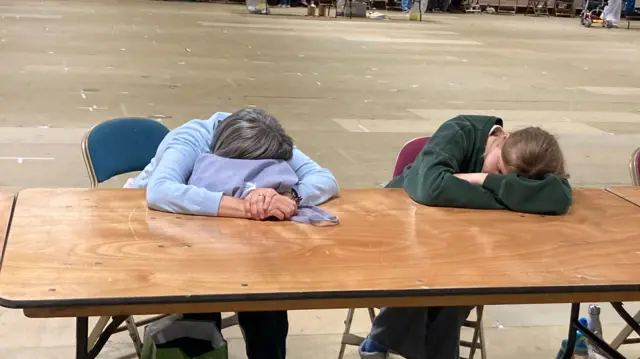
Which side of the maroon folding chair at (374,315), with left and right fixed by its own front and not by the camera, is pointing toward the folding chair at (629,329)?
left

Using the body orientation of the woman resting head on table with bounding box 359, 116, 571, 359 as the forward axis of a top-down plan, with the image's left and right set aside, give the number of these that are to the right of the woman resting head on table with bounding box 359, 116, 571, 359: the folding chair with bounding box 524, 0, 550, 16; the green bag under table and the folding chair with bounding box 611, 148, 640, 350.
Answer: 1

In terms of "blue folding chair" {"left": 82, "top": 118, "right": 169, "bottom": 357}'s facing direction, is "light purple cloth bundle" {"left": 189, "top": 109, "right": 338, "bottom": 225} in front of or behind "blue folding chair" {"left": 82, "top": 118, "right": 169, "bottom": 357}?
in front

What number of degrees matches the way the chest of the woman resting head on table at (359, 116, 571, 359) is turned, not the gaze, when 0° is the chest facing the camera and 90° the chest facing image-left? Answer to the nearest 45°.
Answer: approximately 315°

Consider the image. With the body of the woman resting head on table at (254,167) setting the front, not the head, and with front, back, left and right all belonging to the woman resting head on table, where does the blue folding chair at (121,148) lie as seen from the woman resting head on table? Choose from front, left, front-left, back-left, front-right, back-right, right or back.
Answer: back-right

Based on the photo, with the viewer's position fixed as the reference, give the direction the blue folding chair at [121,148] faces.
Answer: facing the viewer and to the right of the viewer

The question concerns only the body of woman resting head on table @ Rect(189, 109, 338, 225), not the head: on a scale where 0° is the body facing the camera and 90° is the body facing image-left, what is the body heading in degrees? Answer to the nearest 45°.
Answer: approximately 0°

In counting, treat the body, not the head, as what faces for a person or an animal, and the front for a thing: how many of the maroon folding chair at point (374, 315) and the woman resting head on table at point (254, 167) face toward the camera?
2

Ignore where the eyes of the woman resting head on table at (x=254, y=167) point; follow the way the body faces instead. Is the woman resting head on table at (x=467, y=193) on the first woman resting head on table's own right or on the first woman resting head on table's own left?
on the first woman resting head on table's own left

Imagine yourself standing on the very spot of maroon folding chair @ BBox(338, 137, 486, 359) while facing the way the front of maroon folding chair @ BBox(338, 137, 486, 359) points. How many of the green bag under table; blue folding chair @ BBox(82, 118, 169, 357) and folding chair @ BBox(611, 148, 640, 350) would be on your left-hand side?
1

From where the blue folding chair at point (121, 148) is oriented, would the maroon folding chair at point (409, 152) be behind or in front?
in front

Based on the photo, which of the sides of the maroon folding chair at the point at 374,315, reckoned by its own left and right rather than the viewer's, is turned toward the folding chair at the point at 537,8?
back

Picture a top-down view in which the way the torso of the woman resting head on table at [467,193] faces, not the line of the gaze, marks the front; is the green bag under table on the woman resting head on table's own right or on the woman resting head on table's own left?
on the woman resting head on table's own right

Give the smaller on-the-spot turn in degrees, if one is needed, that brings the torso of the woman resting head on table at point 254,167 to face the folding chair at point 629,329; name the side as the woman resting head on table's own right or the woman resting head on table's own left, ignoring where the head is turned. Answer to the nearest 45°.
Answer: approximately 90° to the woman resting head on table's own left
